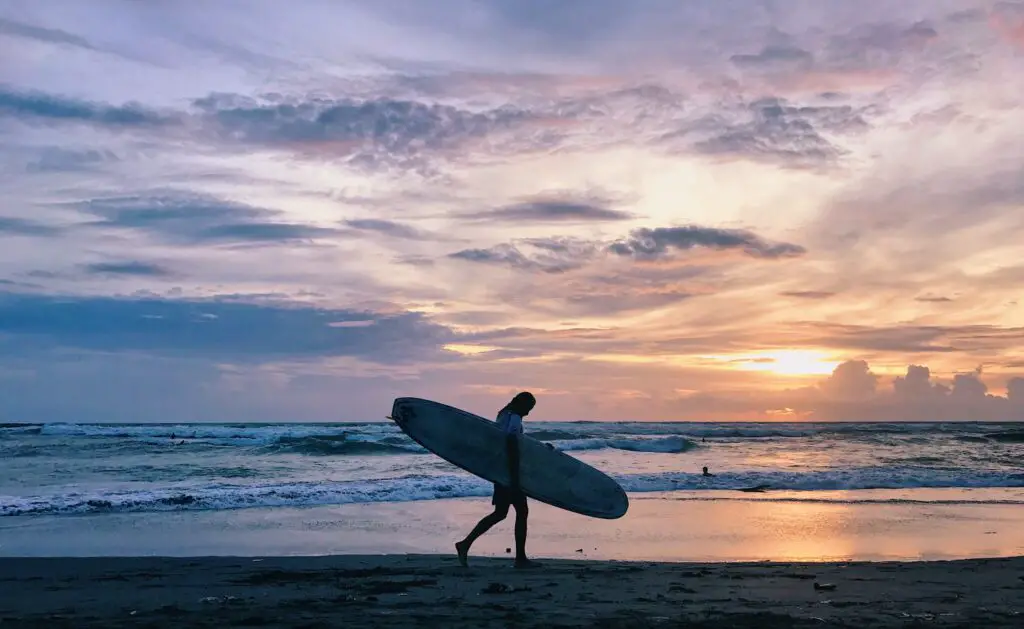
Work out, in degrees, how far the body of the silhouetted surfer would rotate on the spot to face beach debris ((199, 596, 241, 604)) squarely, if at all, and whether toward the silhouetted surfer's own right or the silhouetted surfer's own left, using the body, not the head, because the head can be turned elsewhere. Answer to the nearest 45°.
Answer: approximately 135° to the silhouetted surfer's own right

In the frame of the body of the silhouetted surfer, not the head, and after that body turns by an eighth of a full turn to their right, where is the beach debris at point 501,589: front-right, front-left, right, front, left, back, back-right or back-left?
front-right

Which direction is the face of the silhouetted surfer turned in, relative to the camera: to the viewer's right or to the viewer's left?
to the viewer's right

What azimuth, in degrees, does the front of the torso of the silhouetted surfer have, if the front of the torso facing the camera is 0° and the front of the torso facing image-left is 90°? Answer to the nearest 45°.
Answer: approximately 270°
